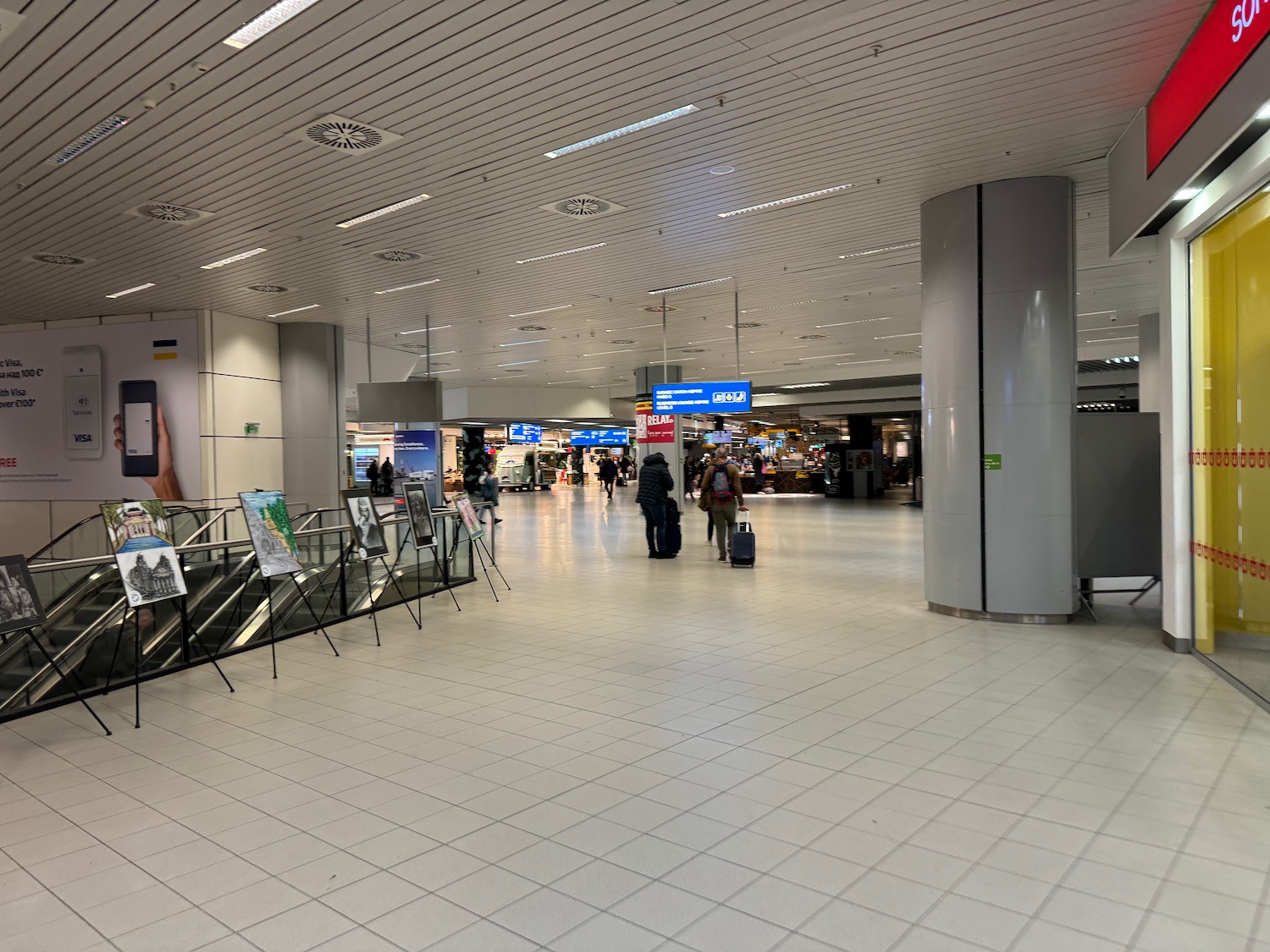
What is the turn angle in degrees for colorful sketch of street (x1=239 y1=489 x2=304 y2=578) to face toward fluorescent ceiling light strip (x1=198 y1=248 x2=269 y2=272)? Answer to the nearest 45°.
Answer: approximately 135° to its left

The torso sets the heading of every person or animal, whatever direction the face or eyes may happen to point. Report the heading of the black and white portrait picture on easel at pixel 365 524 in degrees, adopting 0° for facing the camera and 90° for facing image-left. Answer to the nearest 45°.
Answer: approximately 315°

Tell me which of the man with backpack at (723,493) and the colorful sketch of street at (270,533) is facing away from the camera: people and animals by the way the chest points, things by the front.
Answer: the man with backpack

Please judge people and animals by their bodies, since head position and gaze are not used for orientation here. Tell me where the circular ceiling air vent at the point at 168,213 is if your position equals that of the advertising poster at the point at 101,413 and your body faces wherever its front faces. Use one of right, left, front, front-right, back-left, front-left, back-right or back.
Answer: front-left

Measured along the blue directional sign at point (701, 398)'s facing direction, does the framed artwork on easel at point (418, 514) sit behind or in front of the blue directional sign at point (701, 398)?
in front

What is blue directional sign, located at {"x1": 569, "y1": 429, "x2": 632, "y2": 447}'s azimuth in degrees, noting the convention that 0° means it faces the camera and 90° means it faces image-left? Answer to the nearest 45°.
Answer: approximately 0°

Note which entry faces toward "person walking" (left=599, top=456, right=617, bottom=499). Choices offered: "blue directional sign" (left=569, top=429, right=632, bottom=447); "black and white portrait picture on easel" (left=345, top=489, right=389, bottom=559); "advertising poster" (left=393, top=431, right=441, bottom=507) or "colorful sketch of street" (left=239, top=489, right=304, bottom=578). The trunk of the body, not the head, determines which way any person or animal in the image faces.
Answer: the blue directional sign

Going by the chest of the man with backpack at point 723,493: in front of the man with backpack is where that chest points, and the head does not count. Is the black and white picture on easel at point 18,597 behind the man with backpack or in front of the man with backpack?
behind

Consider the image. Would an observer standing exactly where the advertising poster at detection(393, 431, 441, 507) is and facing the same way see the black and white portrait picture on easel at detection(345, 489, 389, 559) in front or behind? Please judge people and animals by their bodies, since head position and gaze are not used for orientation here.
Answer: in front

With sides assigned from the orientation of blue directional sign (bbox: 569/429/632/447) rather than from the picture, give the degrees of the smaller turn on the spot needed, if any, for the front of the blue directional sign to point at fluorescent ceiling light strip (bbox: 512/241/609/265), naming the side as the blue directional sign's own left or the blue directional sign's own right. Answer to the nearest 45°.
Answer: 0° — it already faces it
